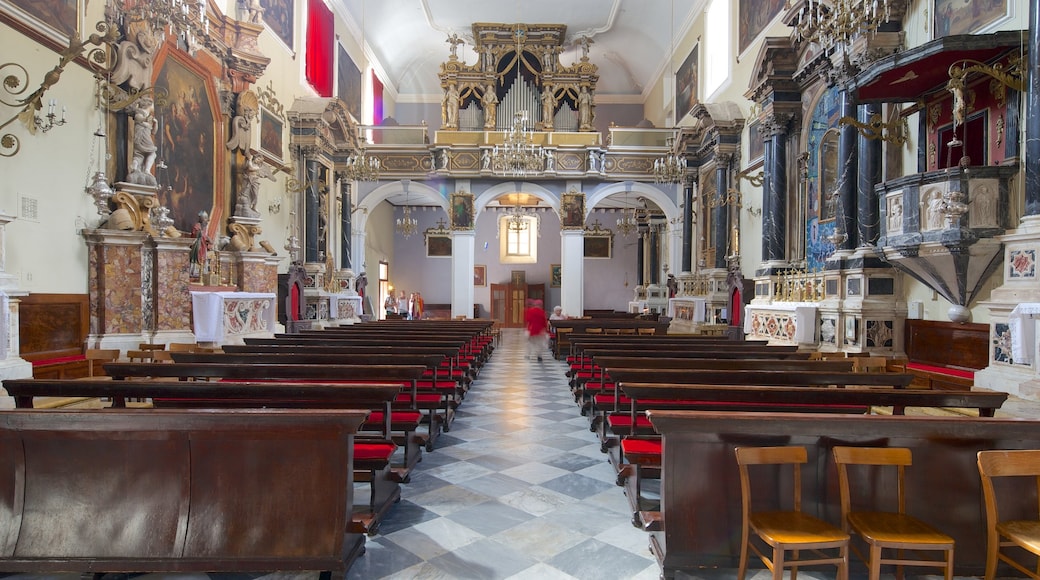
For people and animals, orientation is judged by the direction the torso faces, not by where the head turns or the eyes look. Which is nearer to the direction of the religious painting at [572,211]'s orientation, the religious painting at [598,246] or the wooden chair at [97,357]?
the wooden chair

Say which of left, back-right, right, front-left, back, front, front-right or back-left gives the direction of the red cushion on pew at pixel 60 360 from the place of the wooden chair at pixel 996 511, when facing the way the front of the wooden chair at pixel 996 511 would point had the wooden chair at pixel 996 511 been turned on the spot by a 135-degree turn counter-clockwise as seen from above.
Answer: left

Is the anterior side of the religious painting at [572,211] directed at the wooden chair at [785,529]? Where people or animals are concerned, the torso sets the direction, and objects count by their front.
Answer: yes

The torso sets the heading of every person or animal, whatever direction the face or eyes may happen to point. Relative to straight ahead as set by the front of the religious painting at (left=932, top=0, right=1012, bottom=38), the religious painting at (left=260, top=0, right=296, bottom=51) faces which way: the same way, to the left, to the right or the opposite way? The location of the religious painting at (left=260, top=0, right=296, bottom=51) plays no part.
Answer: the opposite way

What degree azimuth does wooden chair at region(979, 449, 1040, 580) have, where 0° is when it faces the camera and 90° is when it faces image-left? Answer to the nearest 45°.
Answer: approximately 315°

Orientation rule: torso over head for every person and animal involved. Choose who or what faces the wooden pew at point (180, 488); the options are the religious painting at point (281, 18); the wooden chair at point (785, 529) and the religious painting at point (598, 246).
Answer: the religious painting at point (598, 246)

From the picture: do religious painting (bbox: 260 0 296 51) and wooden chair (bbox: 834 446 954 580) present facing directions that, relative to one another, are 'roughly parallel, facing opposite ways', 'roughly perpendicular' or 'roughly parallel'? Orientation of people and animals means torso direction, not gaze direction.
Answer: roughly perpendicular

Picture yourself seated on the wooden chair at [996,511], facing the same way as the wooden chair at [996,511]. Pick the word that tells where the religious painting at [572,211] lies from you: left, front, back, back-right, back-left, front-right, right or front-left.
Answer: back

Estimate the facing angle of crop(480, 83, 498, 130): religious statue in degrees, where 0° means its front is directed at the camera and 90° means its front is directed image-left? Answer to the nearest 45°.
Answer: approximately 0°

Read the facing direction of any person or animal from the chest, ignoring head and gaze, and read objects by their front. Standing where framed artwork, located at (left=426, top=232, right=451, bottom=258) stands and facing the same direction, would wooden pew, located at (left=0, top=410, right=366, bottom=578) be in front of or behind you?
in front

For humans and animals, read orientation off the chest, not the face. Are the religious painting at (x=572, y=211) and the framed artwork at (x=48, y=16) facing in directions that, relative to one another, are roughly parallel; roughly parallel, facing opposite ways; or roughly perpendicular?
roughly perpendicular
